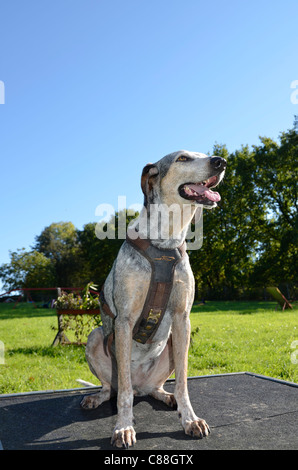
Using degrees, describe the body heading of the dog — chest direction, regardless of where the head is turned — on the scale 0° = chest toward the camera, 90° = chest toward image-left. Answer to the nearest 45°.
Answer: approximately 315°

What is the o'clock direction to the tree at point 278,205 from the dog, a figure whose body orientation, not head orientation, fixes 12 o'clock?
The tree is roughly at 8 o'clock from the dog.

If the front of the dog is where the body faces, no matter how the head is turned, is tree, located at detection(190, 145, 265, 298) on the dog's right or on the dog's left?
on the dog's left
